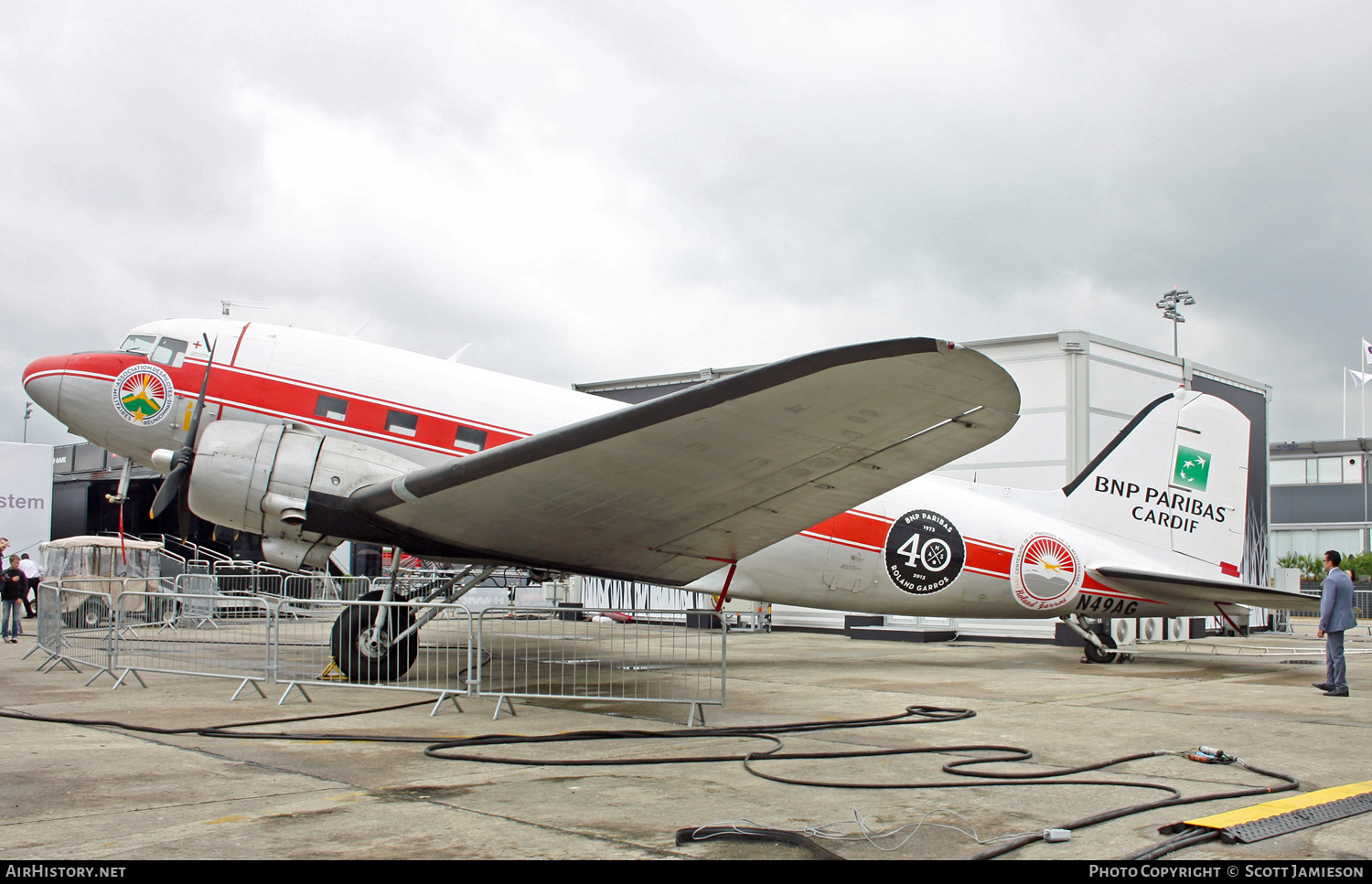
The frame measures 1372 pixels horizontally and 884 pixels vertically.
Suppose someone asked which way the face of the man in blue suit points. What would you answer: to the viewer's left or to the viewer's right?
to the viewer's left

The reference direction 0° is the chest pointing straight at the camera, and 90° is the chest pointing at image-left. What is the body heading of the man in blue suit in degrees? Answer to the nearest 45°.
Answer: approximately 90°

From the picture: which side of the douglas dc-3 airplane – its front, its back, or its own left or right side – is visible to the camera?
left
